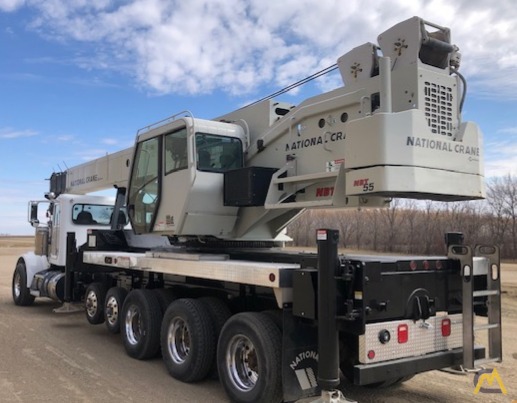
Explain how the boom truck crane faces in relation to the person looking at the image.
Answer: facing away from the viewer and to the left of the viewer
